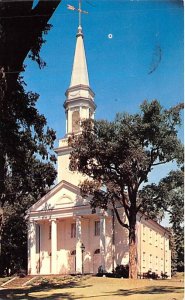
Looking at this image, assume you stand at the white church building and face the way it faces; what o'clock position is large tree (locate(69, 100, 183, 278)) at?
The large tree is roughly at 10 o'clock from the white church building.

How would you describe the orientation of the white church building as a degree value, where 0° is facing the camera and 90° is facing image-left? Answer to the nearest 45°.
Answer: approximately 45°
